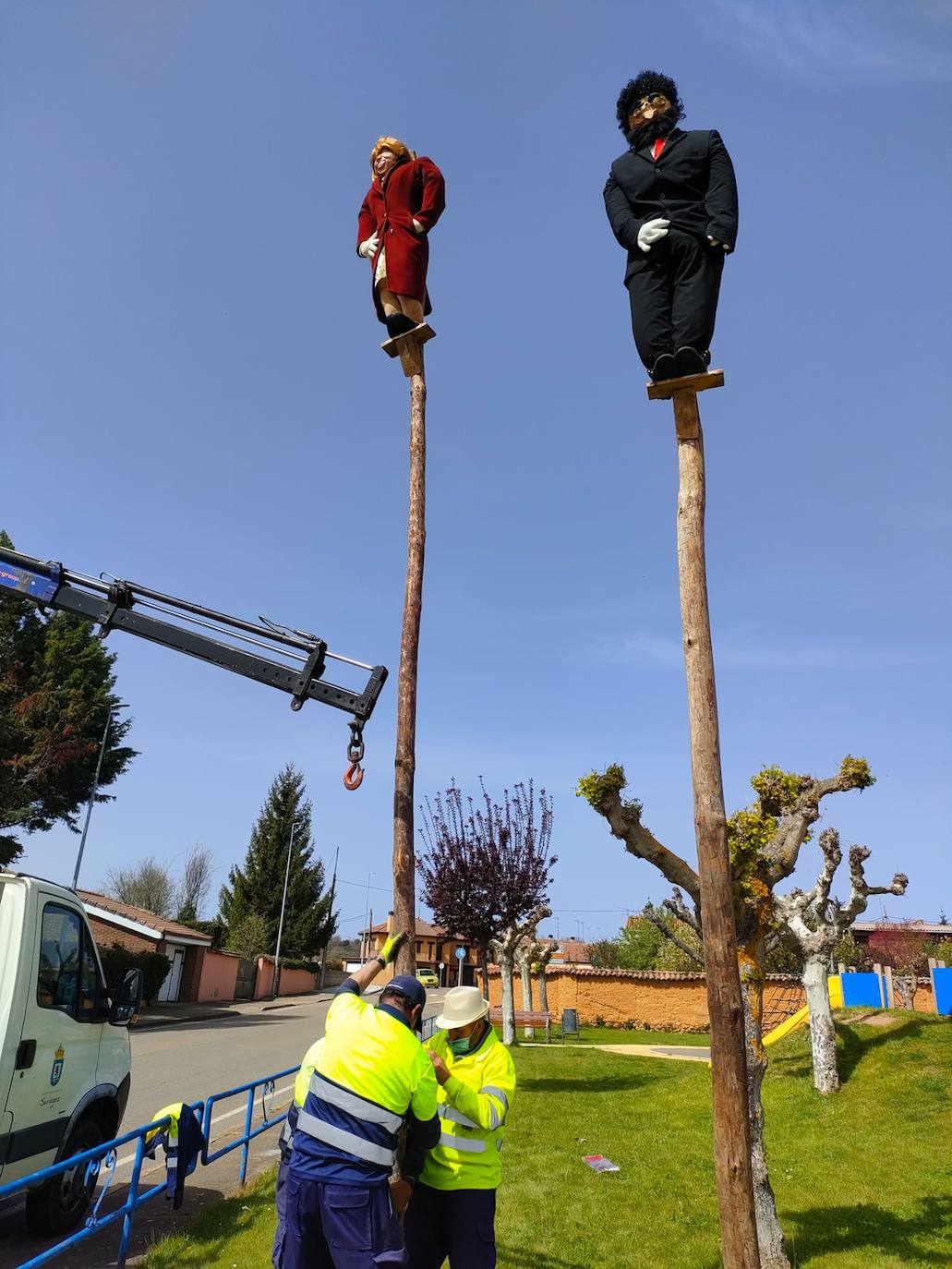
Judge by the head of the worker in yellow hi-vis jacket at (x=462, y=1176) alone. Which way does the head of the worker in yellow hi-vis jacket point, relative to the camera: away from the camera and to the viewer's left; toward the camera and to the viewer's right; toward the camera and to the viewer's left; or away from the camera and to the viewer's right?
toward the camera and to the viewer's left

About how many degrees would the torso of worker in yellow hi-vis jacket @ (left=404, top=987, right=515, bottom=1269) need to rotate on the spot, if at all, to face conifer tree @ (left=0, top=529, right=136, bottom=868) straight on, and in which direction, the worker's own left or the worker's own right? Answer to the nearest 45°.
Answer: approximately 90° to the worker's own right

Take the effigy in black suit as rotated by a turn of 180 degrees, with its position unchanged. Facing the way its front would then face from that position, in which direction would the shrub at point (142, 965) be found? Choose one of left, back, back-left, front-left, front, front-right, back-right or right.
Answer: front-left

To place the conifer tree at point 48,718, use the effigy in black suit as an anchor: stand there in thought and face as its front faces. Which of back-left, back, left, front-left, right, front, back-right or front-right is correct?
back-right

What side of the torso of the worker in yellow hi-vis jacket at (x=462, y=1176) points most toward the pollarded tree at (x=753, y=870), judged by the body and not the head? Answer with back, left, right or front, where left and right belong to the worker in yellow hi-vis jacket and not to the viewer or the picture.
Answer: back

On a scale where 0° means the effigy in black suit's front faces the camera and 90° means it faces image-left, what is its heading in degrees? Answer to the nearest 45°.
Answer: approximately 0°
